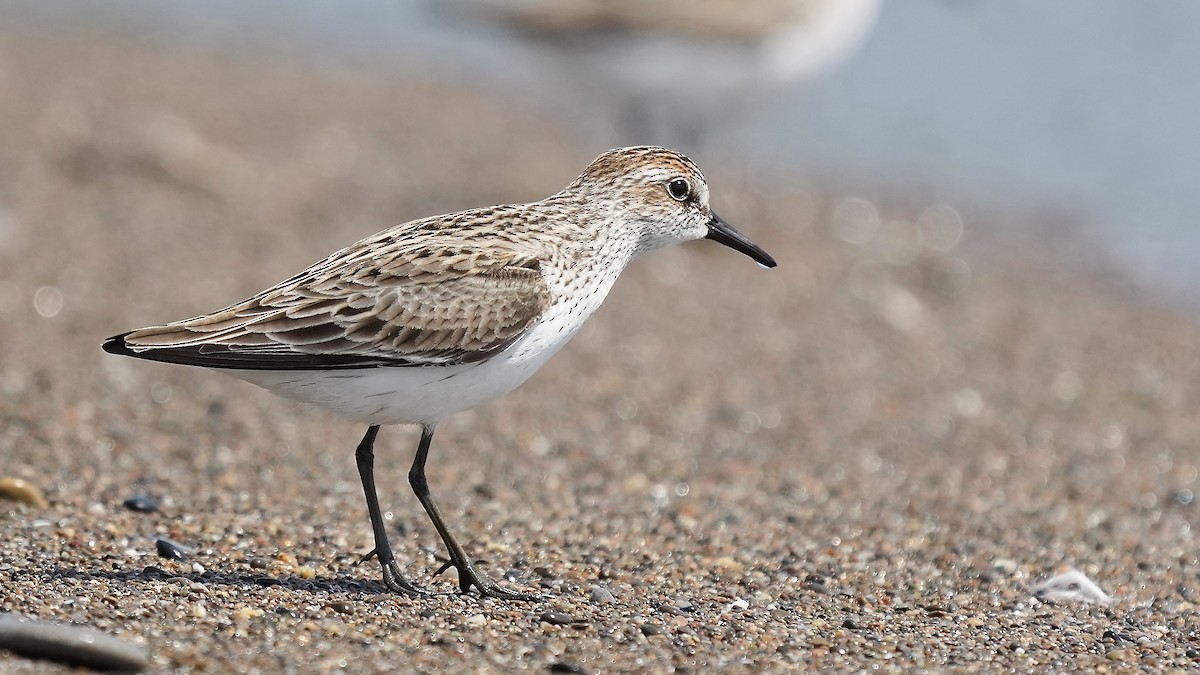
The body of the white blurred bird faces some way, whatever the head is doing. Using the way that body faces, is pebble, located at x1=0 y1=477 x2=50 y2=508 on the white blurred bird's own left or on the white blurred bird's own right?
on the white blurred bird's own right

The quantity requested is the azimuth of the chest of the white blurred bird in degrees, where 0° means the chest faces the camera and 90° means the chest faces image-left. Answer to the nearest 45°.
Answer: approximately 270°

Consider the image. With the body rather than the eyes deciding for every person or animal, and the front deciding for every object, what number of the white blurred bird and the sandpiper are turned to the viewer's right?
2

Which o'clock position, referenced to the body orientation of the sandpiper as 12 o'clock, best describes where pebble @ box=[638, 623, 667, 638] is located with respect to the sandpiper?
The pebble is roughly at 1 o'clock from the sandpiper.

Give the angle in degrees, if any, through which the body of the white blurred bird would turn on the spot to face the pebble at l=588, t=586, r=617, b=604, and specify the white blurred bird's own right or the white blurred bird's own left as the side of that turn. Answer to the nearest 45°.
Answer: approximately 90° to the white blurred bird's own right

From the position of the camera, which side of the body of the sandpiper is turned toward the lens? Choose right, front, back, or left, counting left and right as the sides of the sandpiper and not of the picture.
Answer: right

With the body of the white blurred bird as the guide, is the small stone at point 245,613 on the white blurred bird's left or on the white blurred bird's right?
on the white blurred bird's right

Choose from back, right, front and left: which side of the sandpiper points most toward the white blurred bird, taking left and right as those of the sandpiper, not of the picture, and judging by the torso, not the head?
left

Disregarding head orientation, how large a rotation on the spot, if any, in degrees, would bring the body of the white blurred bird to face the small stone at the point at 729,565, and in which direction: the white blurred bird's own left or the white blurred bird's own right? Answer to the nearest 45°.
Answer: approximately 90° to the white blurred bird's own right

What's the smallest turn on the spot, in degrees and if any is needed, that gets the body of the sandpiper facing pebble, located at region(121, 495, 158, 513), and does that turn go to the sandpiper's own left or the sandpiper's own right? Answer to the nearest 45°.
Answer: approximately 135° to the sandpiper's own left
